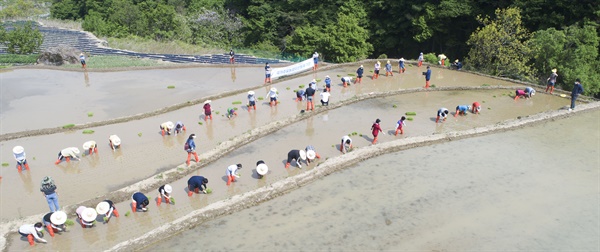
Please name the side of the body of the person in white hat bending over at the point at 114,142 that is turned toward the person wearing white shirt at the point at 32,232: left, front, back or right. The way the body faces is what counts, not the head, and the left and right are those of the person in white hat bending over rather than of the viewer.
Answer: front

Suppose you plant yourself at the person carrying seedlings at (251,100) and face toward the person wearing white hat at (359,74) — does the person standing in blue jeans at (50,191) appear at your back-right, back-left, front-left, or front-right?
back-right

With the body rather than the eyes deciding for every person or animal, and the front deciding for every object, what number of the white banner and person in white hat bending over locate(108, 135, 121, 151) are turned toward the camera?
2

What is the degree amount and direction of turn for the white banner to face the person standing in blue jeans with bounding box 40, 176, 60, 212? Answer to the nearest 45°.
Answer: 0° — it already faces them

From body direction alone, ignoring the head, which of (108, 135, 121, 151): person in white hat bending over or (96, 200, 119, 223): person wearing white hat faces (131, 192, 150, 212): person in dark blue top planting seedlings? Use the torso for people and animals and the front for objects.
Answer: (108, 135, 121, 151): person in white hat bending over

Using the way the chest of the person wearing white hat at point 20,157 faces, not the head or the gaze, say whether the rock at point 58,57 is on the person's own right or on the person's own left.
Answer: on the person's own left

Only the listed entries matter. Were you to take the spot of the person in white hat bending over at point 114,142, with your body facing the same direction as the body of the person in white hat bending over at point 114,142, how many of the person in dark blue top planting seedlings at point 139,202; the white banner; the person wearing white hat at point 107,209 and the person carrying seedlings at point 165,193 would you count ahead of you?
3

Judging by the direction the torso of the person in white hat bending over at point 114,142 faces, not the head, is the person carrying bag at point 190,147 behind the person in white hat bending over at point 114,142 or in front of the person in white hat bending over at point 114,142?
in front
